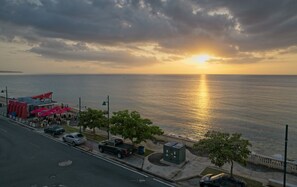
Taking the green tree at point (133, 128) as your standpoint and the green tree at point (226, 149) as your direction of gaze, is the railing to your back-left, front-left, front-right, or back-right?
front-left

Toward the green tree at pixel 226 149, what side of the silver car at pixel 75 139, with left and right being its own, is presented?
back

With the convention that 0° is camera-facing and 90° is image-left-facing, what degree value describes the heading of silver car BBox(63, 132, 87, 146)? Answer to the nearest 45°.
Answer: approximately 135°

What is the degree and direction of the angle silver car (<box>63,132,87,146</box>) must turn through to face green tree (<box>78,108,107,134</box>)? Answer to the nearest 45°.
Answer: approximately 90° to its right

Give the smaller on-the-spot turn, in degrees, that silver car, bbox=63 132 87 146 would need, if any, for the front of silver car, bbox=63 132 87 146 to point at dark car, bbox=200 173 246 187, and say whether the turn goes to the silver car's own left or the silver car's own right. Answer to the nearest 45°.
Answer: approximately 180°

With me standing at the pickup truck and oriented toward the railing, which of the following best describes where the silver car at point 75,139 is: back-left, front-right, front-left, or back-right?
back-left

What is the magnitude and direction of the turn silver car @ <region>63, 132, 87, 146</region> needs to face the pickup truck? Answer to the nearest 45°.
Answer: approximately 180°
